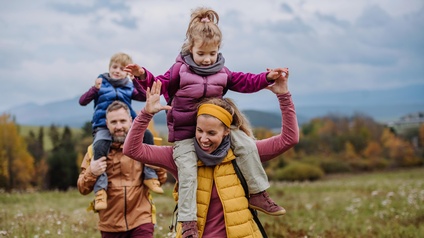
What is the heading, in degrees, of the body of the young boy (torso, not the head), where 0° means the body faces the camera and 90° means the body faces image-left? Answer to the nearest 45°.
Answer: approximately 0°

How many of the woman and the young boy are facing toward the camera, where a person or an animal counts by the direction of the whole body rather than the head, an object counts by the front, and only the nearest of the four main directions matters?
2

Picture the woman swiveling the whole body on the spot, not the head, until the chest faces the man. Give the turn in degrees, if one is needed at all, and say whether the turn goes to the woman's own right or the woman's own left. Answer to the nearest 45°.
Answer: approximately 135° to the woman's own right

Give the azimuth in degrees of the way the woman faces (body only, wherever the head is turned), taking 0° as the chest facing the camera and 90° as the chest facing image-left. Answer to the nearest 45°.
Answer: approximately 0°
